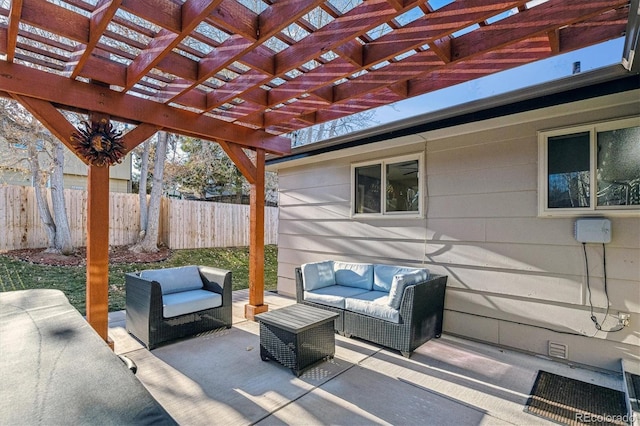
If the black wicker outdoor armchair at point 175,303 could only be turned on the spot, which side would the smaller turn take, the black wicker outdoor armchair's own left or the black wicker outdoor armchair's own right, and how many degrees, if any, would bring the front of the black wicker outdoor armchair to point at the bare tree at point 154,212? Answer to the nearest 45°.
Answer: approximately 135° to the black wicker outdoor armchair's own left

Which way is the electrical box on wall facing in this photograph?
toward the camera

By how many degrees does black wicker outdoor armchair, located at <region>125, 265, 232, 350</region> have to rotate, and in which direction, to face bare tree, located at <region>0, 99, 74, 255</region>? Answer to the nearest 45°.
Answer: approximately 180°

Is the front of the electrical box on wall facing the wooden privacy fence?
no

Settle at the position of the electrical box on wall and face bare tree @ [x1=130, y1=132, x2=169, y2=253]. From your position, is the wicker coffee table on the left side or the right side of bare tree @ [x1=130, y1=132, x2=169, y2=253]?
left

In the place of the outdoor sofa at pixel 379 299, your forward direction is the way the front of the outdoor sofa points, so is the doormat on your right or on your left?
on your left

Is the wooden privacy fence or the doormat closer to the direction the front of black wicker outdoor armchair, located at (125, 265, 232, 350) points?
the doormat

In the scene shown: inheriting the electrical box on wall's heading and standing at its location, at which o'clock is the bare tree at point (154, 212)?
The bare tree is roughly at 3 o'clock from the electrical box on wall.

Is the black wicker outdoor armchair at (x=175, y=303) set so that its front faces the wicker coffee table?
yes

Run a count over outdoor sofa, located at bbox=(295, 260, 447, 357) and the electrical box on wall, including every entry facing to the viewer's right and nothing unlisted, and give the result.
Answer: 0

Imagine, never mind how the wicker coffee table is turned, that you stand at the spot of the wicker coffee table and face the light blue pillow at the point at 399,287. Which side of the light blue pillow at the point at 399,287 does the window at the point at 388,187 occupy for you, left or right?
left

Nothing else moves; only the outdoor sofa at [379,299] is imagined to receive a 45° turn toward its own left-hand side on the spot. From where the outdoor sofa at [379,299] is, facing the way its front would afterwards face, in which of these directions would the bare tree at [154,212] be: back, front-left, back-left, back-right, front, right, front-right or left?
back-right

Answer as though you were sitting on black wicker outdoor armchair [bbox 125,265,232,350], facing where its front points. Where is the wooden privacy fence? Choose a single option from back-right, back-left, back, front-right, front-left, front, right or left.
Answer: back-left

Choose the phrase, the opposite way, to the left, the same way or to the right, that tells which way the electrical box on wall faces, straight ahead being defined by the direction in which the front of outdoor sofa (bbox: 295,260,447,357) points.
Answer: the same way

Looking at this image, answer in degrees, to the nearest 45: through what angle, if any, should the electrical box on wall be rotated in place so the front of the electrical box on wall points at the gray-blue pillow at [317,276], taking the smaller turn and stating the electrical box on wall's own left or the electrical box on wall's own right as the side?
approximately 90° to the electrical box on wall's own right
